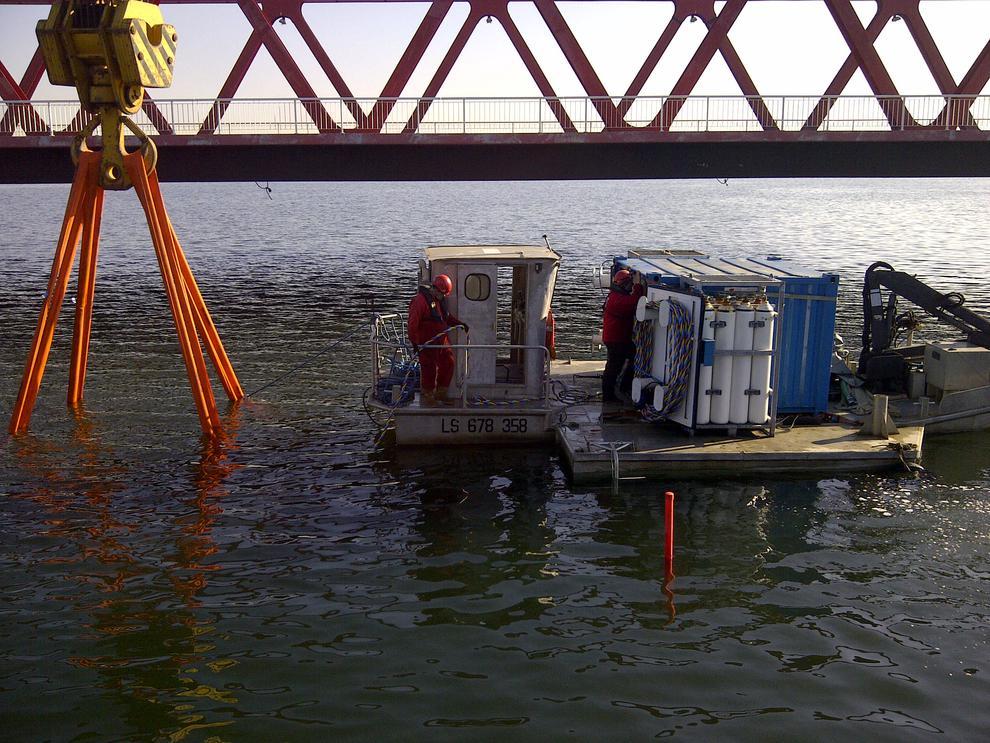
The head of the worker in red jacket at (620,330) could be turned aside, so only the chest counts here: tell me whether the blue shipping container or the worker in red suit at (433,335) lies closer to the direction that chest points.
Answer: the blue shipping container

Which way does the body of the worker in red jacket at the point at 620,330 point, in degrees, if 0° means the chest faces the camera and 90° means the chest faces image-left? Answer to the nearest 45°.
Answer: approximately 270°

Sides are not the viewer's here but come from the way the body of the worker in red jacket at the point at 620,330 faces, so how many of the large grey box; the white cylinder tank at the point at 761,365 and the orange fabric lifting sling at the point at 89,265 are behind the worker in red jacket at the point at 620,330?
1

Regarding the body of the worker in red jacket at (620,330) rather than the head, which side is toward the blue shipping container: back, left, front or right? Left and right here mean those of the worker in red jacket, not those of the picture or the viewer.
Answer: front

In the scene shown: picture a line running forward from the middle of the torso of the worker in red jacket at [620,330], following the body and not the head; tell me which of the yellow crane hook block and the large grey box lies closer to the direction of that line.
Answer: the large grey box

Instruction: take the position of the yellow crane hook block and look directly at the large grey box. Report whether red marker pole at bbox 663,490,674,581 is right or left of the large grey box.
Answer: right

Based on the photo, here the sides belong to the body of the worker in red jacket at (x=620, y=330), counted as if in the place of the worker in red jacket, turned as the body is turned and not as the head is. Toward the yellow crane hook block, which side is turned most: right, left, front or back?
back

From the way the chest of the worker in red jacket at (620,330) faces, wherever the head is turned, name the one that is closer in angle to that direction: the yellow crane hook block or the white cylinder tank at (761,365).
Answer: the white cylinder tank

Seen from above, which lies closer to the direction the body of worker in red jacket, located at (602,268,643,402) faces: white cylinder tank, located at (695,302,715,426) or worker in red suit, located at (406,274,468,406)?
the white cylinder tank

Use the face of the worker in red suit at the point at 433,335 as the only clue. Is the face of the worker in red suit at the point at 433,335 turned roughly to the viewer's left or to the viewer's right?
to the viewer's right

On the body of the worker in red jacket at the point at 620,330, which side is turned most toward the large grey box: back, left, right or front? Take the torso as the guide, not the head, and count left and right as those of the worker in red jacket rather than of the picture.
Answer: front

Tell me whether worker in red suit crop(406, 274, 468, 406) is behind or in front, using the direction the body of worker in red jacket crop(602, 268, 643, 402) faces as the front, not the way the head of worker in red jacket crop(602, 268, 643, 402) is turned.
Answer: behind
